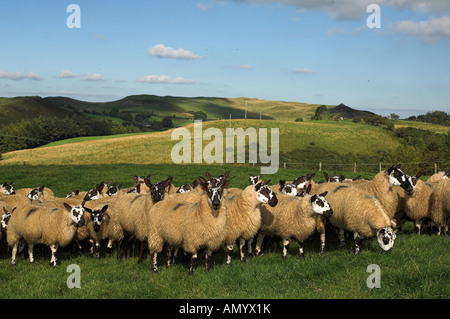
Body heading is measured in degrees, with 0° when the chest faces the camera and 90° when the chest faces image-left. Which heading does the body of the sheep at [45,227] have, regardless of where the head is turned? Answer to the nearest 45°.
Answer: approximately 270°

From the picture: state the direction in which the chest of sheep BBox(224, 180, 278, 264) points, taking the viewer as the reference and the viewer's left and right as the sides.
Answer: facing the viewer and to the right of the viewer

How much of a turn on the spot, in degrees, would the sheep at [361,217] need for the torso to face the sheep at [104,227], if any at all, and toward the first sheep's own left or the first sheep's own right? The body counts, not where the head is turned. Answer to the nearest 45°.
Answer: approximately 135° to the first sheep's own right

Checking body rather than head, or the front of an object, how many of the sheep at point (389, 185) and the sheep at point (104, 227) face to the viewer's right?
1

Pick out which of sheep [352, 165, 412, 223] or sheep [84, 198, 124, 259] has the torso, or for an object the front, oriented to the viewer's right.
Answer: sheep [352, 165, 412, 223]

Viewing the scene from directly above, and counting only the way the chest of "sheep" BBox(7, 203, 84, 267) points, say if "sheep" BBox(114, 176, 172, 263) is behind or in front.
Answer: in front

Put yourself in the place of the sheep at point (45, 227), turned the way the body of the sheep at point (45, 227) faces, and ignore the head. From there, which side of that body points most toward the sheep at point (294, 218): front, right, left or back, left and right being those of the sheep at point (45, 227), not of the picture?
front

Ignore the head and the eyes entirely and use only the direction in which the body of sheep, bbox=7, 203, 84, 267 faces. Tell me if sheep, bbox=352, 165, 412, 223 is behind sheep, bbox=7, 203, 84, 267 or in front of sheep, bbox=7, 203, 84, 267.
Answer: in front

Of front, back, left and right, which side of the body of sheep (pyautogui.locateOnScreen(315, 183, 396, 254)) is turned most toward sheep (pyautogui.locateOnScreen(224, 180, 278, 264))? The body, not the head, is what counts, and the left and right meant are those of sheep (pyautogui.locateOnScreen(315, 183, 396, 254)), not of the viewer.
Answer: right

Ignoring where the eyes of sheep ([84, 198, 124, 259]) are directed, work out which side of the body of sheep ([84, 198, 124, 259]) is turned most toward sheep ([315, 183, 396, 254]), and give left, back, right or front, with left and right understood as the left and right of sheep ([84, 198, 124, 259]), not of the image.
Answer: left

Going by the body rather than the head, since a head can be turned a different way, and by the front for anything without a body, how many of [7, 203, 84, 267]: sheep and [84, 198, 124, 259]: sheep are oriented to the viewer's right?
1
